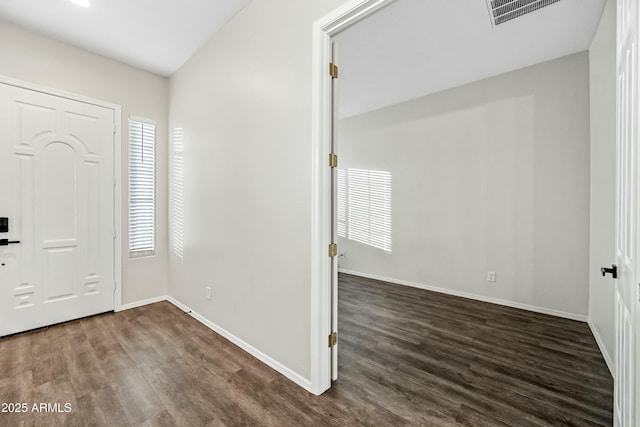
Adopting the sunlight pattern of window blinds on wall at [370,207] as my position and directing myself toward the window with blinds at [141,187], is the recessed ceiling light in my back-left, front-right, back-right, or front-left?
front-left
